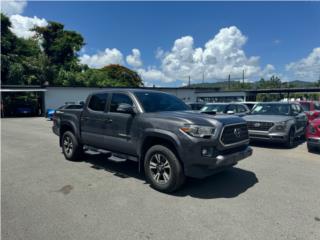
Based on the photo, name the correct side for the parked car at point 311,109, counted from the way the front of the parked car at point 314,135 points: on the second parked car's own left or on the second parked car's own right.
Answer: on the second parked car's own right

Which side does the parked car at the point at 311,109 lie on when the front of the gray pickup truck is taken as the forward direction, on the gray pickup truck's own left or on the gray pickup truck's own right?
on the gray pickup truck's own left

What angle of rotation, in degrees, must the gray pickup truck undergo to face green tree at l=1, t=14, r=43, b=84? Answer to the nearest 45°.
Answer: approximately 180°

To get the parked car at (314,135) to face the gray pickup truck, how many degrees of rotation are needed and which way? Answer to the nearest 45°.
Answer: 0° — it already faces it

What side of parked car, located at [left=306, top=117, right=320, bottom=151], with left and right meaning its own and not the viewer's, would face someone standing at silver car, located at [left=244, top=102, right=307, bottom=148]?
right

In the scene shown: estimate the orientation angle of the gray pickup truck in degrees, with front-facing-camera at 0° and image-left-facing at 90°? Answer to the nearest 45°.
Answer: approximately 315°

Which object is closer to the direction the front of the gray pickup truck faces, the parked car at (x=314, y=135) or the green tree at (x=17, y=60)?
the parked car

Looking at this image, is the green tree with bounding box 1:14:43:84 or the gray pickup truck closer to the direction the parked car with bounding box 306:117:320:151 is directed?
the gray pickup truck

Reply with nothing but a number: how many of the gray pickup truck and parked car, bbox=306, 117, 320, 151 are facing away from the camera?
0

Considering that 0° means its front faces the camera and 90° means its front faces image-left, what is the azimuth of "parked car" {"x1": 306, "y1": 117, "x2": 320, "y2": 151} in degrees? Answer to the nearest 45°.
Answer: approximately 45°

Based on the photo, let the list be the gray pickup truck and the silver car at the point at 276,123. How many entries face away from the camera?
0

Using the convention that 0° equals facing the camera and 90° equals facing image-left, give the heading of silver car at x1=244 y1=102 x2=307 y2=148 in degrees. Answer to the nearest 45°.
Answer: approximately 45°

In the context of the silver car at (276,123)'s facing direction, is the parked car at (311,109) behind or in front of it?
behind

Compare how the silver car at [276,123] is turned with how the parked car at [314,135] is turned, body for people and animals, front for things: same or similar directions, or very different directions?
same or similar directions
